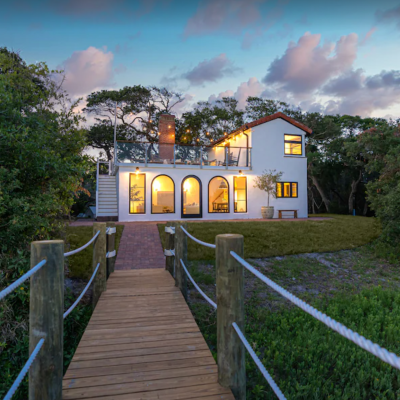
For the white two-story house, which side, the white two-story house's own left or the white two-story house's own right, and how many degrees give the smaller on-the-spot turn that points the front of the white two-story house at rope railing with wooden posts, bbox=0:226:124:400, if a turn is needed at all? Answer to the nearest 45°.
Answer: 0° — it already faces it

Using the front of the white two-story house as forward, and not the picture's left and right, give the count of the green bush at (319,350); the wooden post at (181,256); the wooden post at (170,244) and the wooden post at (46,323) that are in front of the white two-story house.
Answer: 4

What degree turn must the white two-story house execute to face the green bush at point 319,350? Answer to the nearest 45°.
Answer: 0° — it already faces it

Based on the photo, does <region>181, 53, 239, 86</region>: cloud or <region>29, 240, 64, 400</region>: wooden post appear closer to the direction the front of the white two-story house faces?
the wooden post

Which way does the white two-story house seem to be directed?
toward the camera

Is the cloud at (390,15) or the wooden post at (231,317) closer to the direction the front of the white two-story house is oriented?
the wooden post

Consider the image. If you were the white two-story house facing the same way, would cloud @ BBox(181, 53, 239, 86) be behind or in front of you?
behind

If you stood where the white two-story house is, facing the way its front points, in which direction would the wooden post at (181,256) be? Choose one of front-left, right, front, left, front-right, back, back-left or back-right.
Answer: front

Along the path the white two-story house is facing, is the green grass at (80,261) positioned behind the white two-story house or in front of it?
in front

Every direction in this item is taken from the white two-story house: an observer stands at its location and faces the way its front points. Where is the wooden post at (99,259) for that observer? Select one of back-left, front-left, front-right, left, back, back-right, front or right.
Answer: front

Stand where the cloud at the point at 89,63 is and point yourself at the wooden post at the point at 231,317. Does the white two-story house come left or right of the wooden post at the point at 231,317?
left

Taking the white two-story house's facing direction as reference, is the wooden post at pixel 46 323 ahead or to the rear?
ahead

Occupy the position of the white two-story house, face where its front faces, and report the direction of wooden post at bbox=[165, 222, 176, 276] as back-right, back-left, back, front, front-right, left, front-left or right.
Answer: front
